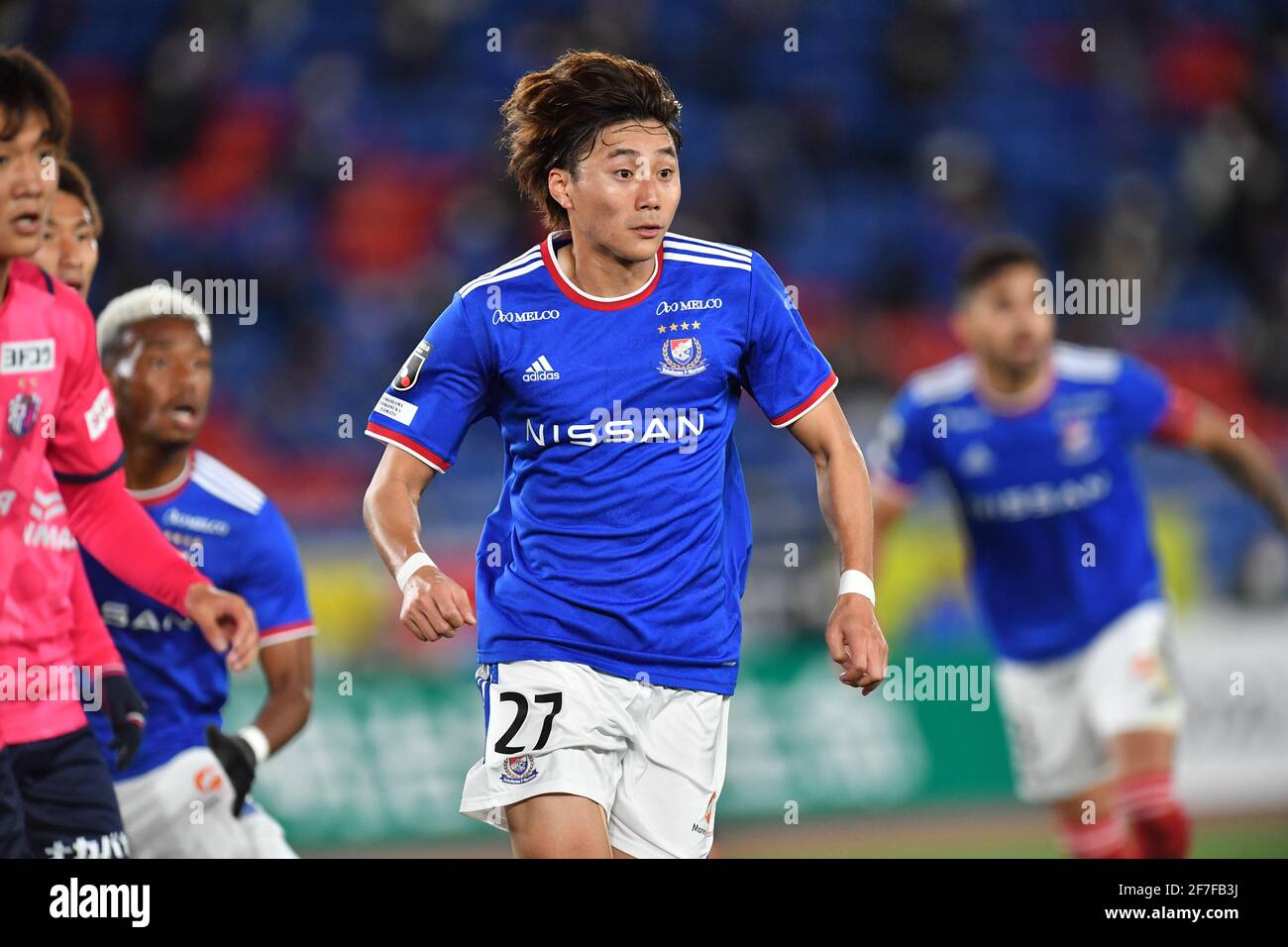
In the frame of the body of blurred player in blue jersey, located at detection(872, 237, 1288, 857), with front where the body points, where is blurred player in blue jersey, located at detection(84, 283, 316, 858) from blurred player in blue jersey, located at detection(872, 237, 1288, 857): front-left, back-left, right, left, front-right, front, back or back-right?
front-right

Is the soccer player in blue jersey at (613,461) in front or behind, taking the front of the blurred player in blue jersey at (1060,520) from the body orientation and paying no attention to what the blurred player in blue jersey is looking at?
in front

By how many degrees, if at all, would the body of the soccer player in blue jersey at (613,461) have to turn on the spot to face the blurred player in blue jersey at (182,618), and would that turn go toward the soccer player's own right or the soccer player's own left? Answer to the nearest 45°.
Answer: approximately 135° to the soccer player's own right

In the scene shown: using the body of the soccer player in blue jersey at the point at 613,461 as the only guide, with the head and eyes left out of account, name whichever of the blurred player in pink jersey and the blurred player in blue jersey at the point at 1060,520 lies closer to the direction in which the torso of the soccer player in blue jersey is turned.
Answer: the blurred player in pink jersey

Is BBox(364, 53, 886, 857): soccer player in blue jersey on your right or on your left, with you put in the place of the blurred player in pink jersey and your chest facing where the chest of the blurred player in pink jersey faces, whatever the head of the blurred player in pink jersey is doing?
on your left

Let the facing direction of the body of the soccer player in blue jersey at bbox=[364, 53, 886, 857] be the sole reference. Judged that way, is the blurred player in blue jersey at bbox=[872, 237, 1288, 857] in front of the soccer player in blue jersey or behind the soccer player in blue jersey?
behind

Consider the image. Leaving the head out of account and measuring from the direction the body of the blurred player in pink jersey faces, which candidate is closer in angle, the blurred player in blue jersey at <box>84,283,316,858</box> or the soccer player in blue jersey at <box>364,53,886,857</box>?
the soccer player in blue jersey

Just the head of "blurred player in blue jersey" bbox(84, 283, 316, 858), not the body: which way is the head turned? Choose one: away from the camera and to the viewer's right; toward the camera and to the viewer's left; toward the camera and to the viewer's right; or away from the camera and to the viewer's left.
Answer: toward the camera and to the viewer's right
